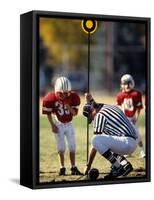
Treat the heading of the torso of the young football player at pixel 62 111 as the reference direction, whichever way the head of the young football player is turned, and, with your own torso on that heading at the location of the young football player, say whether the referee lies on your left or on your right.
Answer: on your left

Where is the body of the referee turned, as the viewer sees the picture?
to the viewer's left

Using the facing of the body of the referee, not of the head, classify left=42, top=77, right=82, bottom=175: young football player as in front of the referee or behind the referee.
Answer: in front

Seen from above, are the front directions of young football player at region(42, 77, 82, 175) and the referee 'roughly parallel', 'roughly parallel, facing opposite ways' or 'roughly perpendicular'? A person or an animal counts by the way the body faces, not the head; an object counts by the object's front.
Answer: roughly perpendicular

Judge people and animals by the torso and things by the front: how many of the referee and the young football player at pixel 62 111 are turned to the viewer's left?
1
